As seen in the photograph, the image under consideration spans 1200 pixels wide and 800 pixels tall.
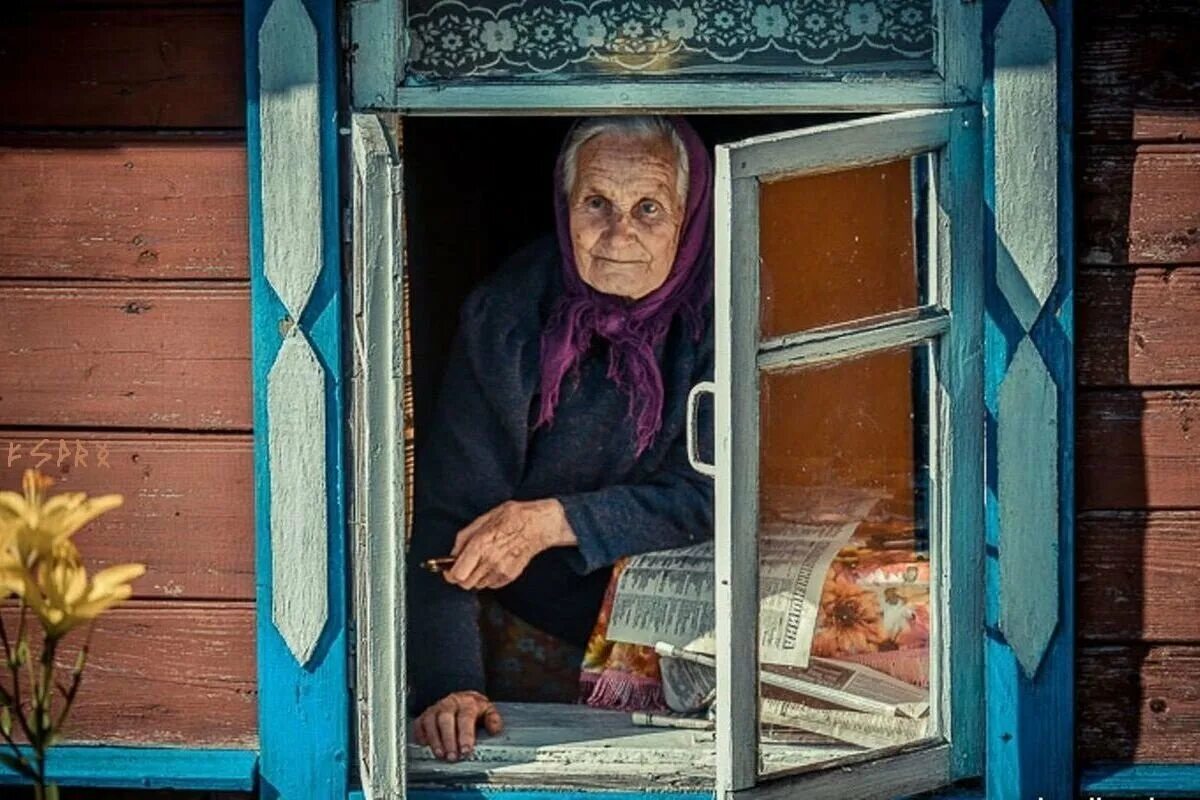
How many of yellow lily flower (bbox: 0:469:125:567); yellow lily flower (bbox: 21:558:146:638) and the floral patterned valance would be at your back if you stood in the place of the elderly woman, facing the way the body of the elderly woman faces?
0

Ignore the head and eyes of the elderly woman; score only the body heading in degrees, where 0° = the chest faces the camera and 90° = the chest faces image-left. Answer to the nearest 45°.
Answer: approximately 0°

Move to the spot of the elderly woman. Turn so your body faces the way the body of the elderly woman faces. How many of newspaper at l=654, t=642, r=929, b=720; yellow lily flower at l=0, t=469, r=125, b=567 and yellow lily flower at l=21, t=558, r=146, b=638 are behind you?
0

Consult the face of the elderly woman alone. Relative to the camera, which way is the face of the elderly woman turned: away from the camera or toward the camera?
toward the camera

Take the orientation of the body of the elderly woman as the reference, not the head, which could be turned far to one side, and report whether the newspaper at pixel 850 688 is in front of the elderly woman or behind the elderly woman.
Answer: in front

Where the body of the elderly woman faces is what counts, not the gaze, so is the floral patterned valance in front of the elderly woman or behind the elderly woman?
in front

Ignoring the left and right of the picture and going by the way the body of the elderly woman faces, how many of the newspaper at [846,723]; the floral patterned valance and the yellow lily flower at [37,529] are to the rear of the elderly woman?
0

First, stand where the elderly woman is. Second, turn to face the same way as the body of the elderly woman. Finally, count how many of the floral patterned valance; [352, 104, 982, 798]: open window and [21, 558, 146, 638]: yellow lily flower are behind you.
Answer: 0

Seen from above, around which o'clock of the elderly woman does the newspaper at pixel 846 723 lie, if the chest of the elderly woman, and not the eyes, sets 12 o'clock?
The newspaper is roughly at 11 o'clock from the elderly woman.

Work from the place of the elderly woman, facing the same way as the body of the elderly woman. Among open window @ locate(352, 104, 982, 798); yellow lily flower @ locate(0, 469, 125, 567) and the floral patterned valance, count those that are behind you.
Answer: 0

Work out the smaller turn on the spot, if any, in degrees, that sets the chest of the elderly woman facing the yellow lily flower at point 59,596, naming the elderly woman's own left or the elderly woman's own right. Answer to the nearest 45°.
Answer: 0° — they already face it
